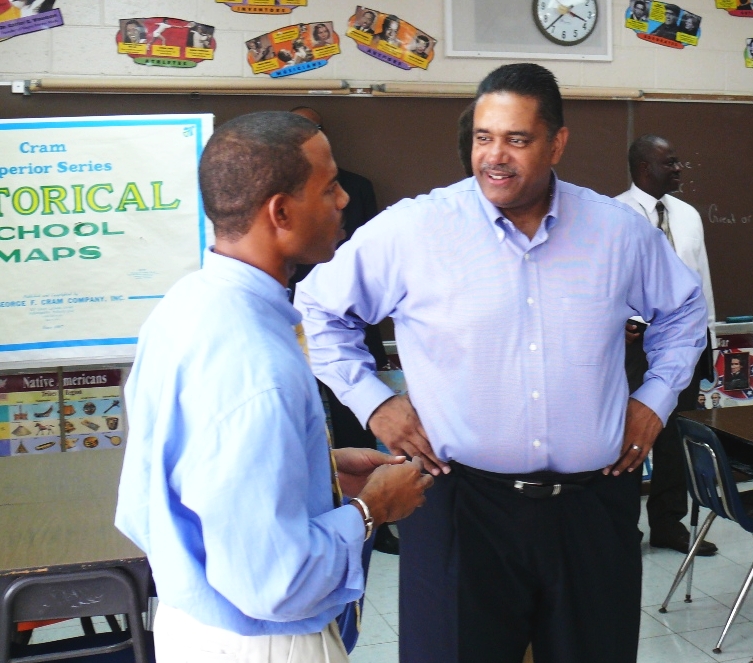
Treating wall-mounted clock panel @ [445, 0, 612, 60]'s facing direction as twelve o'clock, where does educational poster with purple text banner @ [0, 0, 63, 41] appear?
The educational poster with purple text banner is roughly at 2 o'clock from the wall-mounted clock panel.

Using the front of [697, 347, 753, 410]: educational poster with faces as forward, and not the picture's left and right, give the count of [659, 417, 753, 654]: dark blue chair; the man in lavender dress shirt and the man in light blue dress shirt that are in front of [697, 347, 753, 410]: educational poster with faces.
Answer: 3

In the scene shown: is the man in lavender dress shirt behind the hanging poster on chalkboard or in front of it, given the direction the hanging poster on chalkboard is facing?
in front

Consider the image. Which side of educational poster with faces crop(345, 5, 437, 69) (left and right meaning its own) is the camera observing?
front

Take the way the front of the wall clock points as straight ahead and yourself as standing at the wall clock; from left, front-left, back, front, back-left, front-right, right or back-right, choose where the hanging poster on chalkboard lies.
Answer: front-right

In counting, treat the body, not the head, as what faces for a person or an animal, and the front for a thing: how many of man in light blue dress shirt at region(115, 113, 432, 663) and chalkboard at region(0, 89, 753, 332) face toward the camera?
1

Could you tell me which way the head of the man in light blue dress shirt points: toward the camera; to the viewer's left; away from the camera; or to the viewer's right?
to the viewer's right

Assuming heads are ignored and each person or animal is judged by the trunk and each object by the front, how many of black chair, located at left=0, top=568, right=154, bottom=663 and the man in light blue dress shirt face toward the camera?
0

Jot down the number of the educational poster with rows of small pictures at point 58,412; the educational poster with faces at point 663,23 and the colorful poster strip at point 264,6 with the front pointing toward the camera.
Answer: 3

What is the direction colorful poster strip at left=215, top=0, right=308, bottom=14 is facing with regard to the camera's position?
facing the viewer

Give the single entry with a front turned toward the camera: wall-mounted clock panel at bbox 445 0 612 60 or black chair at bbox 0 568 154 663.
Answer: the wall-mounted clock panel

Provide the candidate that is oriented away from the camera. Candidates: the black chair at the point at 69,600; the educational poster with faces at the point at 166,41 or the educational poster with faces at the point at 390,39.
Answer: the black chair

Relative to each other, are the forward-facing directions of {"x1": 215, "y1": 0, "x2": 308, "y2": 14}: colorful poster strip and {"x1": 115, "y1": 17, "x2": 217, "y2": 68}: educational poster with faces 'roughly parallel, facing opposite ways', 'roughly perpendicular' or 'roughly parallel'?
roughly parallel

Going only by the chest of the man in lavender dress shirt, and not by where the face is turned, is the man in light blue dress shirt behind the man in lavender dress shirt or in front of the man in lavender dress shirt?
in front

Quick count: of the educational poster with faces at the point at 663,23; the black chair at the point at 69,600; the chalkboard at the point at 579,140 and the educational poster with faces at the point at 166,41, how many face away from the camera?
1

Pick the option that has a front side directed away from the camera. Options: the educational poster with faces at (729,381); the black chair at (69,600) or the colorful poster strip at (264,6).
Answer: the black chair

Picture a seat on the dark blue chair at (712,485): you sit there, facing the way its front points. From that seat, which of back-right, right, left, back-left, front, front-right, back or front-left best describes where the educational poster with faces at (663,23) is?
front-left

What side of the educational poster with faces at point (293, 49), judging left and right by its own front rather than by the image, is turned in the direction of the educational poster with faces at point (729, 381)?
left
